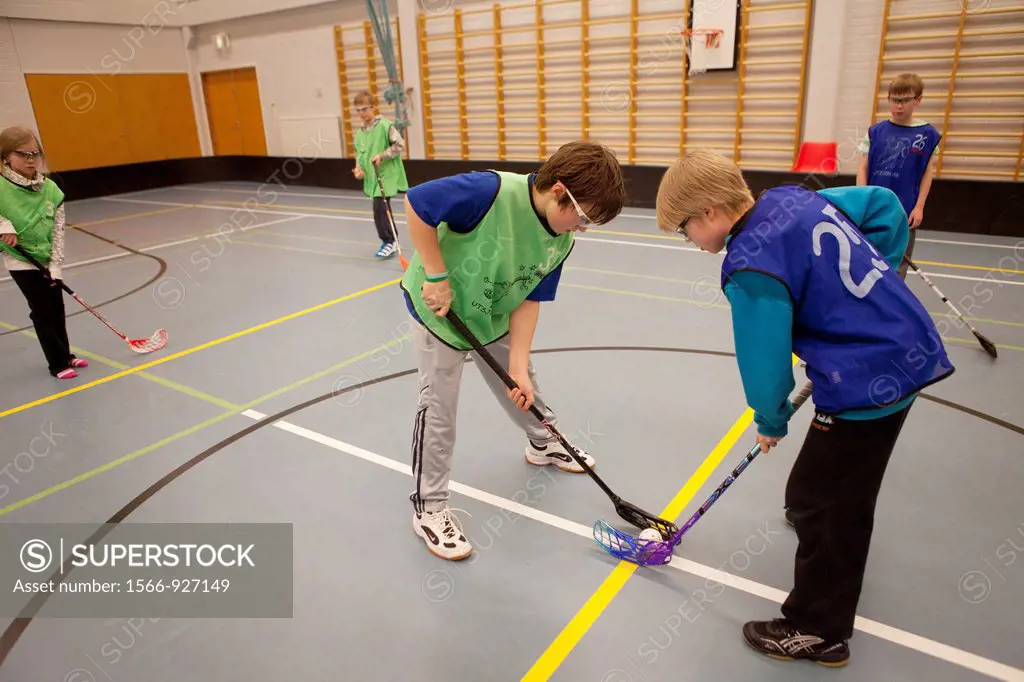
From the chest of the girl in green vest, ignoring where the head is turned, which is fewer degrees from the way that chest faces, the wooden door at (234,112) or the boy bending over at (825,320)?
the boy bending over

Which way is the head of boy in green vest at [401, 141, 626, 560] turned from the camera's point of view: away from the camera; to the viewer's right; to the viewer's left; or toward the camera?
to the viewer's right

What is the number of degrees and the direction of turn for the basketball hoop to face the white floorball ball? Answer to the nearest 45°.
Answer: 0° — it already faces it

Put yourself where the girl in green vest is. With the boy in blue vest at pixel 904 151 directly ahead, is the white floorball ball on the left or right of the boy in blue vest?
right

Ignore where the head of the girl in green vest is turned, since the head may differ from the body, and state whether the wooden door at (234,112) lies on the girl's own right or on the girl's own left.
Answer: on the girl's own left

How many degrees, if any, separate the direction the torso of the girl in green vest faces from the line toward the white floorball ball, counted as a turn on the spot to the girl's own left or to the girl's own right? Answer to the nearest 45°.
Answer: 0° — they already face it

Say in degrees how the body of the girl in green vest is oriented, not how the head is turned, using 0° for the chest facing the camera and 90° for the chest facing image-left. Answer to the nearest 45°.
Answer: approximately 315°

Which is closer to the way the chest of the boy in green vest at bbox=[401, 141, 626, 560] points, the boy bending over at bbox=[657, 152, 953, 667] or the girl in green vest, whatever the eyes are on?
the boy bending over

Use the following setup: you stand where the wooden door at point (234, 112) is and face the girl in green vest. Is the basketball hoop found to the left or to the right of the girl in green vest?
left

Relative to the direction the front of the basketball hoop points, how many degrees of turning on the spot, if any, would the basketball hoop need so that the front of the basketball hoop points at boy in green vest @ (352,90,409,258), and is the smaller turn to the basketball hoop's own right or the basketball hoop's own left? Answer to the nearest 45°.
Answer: approximately 45° to the basketball hoop's own right
